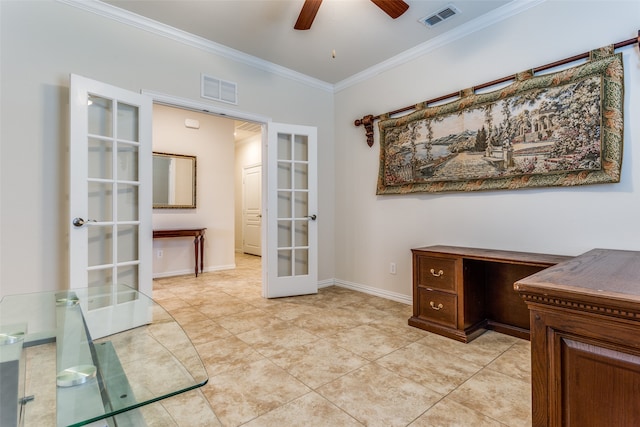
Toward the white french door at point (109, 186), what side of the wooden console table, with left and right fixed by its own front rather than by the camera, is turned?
front

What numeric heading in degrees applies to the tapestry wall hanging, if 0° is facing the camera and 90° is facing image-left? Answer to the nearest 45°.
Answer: approximately 45°

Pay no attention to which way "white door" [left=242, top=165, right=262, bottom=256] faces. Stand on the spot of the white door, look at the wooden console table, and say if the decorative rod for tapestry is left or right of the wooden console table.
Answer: left

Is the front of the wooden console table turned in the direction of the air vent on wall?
yes

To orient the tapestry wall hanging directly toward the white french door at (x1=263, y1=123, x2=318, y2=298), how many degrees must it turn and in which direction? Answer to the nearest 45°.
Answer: approximately 45° to its right

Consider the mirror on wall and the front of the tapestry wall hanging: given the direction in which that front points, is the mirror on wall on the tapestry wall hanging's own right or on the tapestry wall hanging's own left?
on the tapestry wall hanging's own right

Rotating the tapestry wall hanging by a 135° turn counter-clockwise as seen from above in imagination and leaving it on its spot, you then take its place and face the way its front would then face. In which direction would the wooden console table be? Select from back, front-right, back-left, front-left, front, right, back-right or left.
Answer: back

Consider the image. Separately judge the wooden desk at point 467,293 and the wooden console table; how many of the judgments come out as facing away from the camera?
0

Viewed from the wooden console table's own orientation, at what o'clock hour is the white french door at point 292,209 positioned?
The white french door is roughly at 11 o'clock from the wooden console table.

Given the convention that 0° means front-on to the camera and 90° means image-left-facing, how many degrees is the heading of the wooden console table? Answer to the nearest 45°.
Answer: approximately 0°
